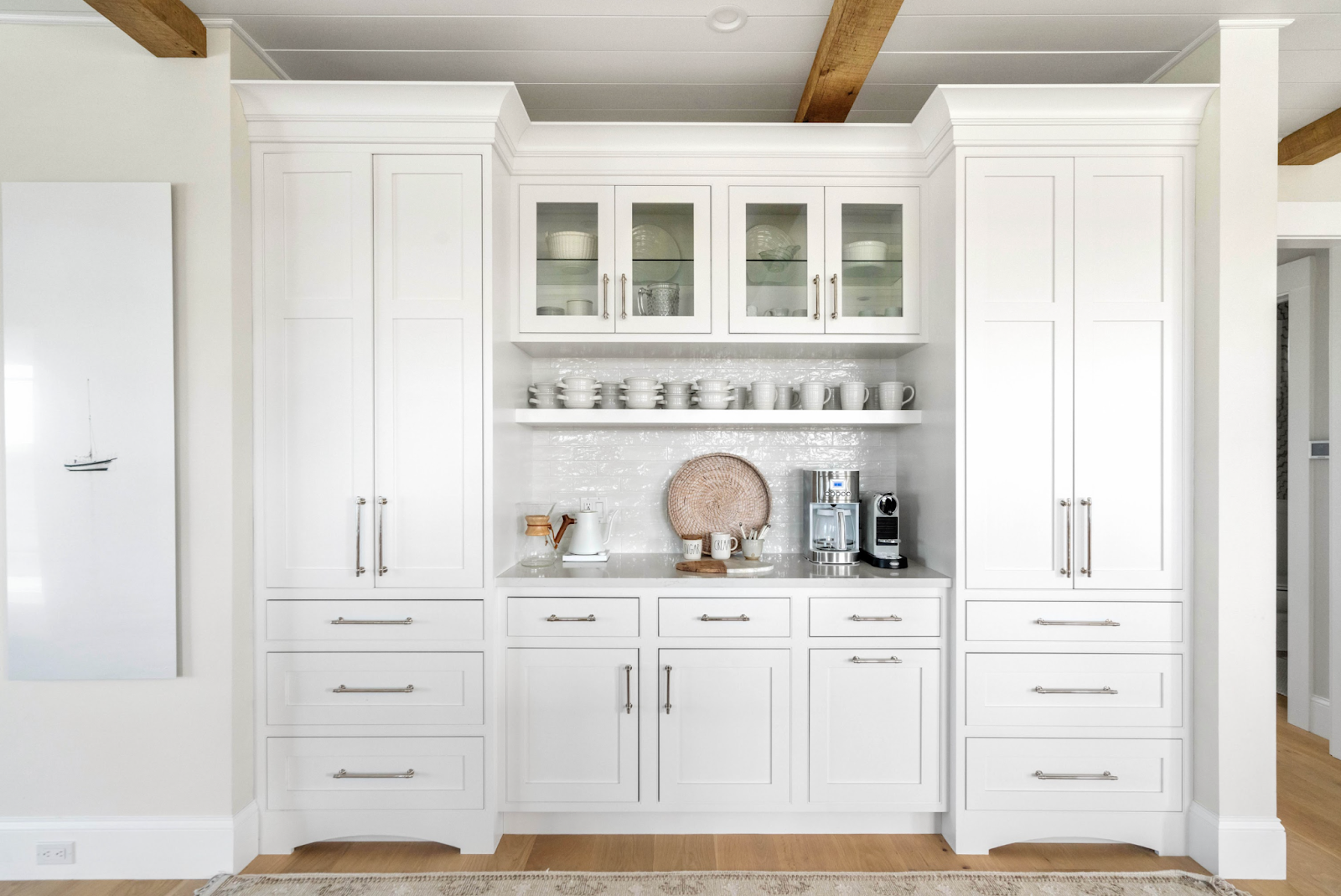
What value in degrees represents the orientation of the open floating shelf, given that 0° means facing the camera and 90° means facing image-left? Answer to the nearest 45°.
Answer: approximately 0°

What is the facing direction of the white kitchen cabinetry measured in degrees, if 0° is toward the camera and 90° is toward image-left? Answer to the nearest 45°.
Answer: approximately 0°

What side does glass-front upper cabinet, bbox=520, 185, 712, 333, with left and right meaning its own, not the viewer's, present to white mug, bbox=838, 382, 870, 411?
left

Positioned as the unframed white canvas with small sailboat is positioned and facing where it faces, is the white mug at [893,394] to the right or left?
on its left
